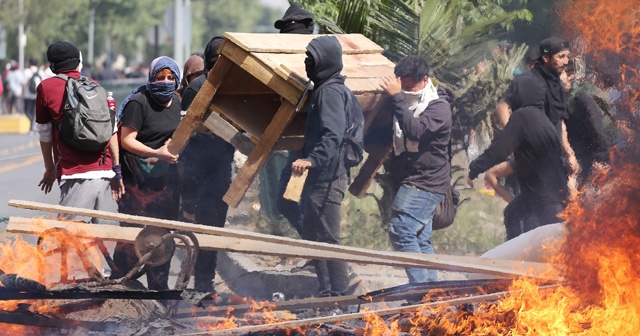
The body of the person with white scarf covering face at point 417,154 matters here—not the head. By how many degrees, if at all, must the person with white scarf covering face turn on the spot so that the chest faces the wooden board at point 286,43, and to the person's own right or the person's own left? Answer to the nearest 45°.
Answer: approximately 45° to the person's own right

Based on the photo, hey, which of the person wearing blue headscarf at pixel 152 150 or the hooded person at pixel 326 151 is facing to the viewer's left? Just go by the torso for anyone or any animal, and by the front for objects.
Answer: the hooded person at pixel 326 151

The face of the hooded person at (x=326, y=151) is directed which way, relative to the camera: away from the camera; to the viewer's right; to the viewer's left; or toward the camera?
to the viewer's left

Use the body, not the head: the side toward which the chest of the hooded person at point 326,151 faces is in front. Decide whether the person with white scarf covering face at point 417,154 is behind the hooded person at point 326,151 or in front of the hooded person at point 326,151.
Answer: behind

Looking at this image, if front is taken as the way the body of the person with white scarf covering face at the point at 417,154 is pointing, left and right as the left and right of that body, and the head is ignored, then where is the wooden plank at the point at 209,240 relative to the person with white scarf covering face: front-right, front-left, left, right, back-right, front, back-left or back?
front

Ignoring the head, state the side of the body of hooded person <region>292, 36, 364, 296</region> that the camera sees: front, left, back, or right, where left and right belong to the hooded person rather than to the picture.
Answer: left

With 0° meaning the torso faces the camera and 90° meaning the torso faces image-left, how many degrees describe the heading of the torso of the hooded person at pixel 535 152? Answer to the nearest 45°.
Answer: approximately 135°

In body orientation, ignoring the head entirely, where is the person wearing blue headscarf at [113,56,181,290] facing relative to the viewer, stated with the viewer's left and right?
facing the viewer and to the right of the viewer

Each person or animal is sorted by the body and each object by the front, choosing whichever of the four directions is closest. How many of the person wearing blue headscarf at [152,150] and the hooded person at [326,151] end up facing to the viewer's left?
1

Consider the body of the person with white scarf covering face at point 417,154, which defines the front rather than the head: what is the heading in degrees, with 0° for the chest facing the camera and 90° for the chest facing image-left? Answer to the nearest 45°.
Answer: approximately 45°

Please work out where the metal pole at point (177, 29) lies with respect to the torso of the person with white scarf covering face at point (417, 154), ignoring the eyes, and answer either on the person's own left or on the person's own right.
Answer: on the person's own right

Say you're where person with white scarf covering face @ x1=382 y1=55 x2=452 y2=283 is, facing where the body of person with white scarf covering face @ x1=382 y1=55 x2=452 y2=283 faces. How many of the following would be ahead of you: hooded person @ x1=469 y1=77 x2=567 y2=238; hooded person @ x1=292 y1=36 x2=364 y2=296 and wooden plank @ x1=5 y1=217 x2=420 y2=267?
2

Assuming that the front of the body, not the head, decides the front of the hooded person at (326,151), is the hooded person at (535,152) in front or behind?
behind

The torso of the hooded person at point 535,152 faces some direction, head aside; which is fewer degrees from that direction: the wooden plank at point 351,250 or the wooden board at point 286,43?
the wooden board

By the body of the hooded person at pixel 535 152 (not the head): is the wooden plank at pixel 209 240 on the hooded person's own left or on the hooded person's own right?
on the hooded person's own left

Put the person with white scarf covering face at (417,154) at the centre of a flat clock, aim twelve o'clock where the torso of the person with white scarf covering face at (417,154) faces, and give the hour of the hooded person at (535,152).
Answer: the hooded person at (535,152) is roughly at 7 o'clock from the person with white scarf covering face at (417,154).

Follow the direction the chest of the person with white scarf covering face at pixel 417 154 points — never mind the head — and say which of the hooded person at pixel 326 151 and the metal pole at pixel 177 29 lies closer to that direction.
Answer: the hooded person
